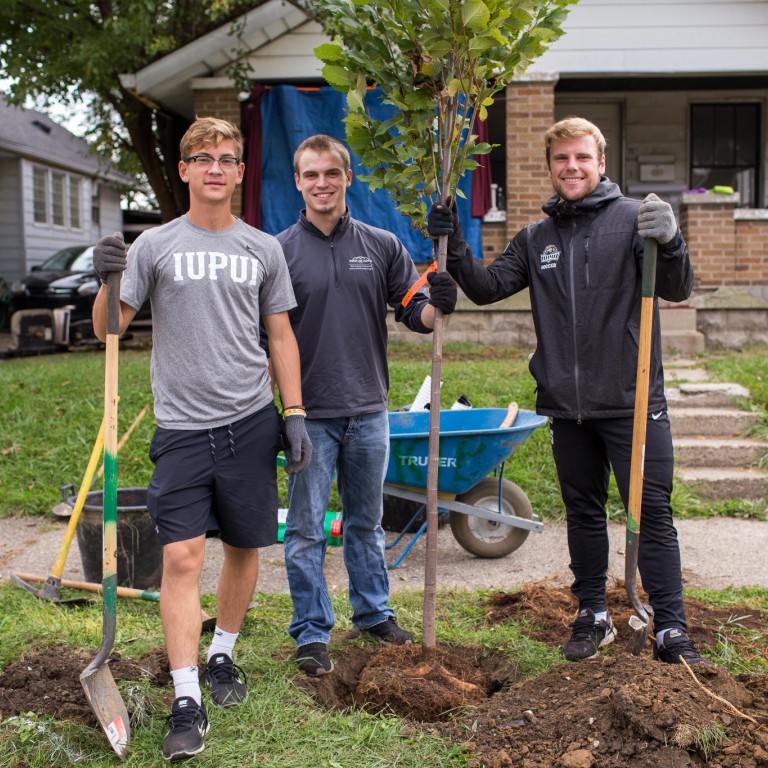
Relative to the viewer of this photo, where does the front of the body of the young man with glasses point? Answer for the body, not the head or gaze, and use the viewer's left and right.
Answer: facing the viewer

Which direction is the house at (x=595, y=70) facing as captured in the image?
toward the camera

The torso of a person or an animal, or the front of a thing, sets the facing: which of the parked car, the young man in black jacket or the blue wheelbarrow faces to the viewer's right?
the blue wheelbarrow

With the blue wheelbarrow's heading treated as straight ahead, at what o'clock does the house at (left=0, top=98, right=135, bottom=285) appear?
The house is roughly at 8 o'clock from the blue wheelbarrow.

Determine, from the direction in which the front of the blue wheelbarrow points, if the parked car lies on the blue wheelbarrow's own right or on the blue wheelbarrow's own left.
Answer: on the blue wheelbarrow's own left

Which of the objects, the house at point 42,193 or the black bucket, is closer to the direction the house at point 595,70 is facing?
the black bucket

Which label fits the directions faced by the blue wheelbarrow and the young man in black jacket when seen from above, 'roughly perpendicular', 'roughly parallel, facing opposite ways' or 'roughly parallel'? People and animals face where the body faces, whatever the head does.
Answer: roughly perpendicular

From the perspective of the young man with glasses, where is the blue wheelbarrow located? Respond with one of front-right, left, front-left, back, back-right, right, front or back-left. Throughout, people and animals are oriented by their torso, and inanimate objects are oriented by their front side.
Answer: back-left

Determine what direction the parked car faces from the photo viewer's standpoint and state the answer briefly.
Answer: facing the viewer and to the left of the viewer

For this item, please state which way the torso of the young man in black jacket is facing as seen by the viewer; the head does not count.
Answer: toward the camera

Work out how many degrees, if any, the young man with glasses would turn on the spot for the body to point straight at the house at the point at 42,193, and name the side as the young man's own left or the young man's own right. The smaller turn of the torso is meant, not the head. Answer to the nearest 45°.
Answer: approximately 180°
